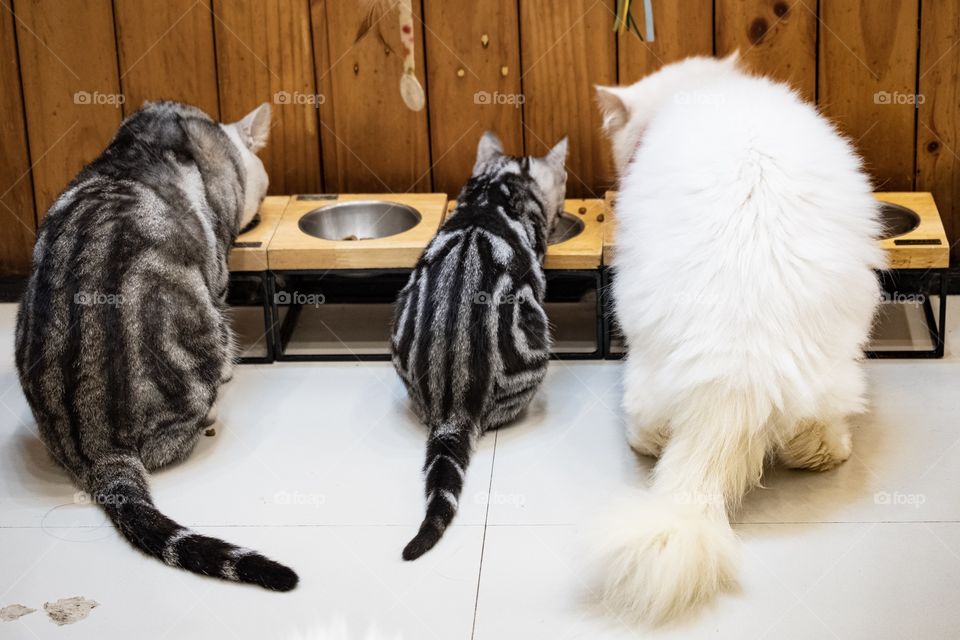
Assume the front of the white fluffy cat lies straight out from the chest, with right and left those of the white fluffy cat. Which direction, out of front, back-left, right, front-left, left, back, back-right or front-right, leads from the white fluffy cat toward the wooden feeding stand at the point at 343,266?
front-left

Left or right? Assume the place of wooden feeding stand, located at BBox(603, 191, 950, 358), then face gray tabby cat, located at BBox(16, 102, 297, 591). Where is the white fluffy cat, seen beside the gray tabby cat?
left

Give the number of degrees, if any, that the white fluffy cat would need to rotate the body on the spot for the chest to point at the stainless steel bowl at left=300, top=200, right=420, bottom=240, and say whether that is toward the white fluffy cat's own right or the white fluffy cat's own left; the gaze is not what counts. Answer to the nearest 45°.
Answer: approximately 45° to the white fluffy cat's own left

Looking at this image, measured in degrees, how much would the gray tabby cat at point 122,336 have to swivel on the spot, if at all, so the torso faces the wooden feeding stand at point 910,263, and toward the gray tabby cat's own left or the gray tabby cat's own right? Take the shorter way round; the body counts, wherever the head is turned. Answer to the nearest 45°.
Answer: approximately 45° to the gray tabby cat's own right

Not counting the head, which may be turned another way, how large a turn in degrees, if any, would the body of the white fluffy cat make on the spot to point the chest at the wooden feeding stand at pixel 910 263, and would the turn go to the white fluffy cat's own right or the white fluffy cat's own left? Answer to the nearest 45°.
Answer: approximately 45° to the white fluffy cat's own right

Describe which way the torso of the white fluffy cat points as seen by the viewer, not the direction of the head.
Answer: away from the camera

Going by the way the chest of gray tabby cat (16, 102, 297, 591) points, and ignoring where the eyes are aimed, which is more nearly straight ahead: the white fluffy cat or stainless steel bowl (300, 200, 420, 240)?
the stainless steel bowl

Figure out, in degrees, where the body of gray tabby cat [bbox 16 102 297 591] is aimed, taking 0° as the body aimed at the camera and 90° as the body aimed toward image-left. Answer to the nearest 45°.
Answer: approximately 225°

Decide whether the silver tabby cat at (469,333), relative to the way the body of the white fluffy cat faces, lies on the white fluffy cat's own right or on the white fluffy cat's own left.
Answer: on the white fluffy cat's own left

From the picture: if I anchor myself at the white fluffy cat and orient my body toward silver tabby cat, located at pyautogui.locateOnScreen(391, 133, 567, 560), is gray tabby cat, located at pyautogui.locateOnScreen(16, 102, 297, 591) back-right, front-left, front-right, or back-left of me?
front-left

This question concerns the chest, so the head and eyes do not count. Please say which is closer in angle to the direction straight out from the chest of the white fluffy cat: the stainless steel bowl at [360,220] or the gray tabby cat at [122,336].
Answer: the stainless steel bowl
